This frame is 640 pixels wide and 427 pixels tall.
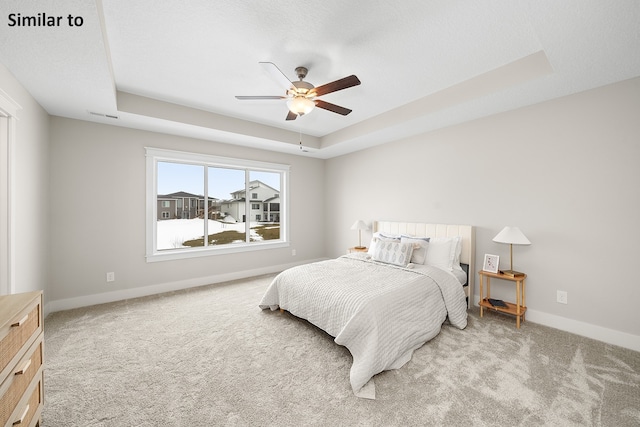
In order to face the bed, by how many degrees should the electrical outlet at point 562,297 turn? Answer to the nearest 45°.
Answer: approximately 45° to its right

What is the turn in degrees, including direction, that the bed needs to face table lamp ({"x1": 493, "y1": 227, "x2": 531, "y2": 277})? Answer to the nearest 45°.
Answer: approximately 135° to its left

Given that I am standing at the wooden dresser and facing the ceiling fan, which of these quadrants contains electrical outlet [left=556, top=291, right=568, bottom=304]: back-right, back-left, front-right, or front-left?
front-right

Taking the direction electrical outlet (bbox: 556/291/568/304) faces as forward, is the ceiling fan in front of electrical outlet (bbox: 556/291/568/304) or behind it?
in front

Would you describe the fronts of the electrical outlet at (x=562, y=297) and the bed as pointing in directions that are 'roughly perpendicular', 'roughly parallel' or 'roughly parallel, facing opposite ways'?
roughly parallel

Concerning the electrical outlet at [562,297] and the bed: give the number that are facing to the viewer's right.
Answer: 0

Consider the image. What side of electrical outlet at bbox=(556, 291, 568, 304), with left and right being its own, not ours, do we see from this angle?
front

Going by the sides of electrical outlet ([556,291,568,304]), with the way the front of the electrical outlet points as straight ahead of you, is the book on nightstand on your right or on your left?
on your right

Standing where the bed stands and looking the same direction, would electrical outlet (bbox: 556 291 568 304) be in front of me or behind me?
behind

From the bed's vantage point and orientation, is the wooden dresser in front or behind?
in front

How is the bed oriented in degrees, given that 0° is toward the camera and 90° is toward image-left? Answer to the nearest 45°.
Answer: approximately 45°
